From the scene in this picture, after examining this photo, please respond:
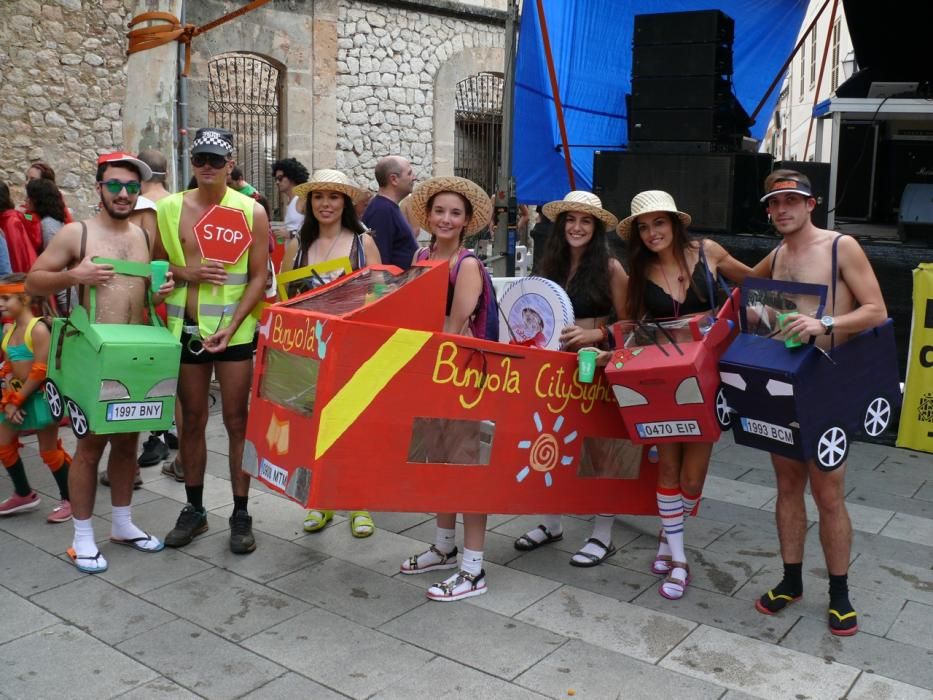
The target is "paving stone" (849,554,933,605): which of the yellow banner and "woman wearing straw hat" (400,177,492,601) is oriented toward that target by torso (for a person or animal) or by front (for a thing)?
the yellow banner

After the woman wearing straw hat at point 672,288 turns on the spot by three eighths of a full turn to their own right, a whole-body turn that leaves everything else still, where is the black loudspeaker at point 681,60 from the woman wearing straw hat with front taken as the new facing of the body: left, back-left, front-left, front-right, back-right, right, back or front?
front-right

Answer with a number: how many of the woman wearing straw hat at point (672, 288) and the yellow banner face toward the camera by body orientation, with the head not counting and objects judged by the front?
2

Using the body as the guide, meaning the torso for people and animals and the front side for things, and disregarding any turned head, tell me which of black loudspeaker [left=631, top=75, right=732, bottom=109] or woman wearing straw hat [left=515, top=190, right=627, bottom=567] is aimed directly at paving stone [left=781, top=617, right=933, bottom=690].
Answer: the black loudspeaker

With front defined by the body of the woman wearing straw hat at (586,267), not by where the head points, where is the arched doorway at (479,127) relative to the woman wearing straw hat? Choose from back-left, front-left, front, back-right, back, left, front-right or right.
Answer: back-right

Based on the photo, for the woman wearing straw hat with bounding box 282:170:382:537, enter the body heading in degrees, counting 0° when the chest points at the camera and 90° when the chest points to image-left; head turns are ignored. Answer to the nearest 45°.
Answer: approximately 0°

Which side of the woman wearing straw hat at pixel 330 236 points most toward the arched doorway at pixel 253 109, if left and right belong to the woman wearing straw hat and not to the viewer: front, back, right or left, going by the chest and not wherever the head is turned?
back

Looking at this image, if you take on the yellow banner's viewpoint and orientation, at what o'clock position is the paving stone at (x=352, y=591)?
The paving stone is roughly at 1 o'clock from the yellow banner.
